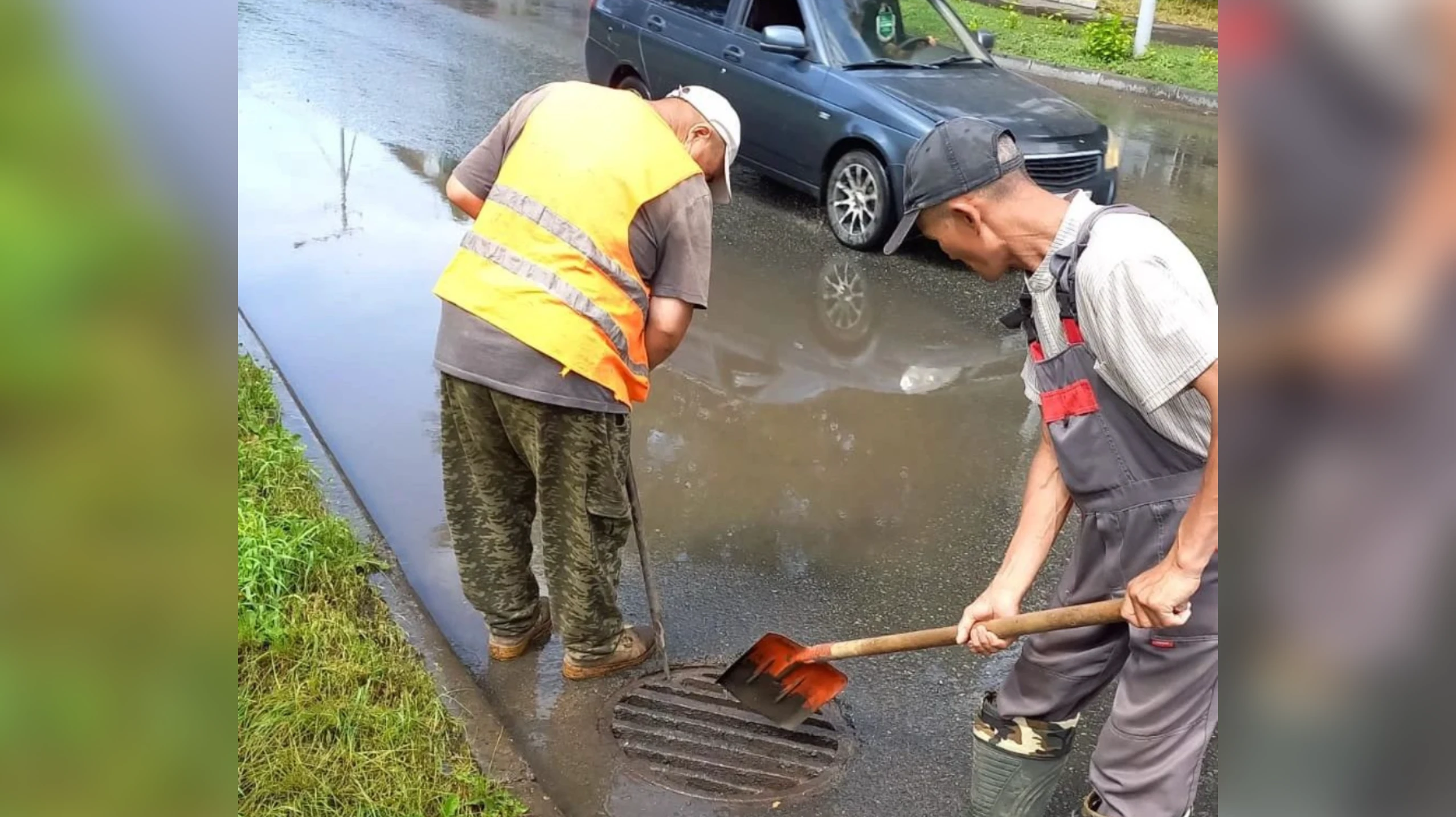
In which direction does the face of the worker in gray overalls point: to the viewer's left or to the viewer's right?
to the viewer's left

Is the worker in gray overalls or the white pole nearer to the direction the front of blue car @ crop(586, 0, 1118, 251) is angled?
the worker in gray overalls

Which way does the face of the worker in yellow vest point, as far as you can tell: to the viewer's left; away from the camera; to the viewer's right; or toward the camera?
to the viewer's right

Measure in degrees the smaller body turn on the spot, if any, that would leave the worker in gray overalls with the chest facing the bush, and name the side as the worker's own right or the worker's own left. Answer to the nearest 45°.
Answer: approximately 135° to the worker's own right

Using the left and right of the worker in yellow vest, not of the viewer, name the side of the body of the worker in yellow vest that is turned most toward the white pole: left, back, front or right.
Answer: front

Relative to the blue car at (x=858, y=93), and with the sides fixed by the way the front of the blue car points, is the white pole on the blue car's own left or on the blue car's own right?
on the blue car's own left

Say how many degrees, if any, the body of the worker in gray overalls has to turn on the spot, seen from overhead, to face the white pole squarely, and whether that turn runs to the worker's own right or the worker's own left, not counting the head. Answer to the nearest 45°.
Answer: approximately 135° to the worker's own right

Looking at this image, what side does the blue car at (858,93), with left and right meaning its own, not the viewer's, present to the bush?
left

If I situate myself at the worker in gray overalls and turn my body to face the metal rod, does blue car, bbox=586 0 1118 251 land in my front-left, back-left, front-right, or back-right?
front-right

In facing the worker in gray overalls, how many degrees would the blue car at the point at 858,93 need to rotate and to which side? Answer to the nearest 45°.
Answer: approximately 45° to its right

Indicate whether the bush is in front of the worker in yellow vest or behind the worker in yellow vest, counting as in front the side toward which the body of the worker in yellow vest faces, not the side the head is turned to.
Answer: in front

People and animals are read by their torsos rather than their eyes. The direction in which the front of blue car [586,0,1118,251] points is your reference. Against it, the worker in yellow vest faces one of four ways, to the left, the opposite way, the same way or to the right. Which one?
to the left

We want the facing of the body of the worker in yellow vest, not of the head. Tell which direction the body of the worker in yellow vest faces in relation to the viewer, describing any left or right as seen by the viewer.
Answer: facing away from the viewer and to the right of the viewer
